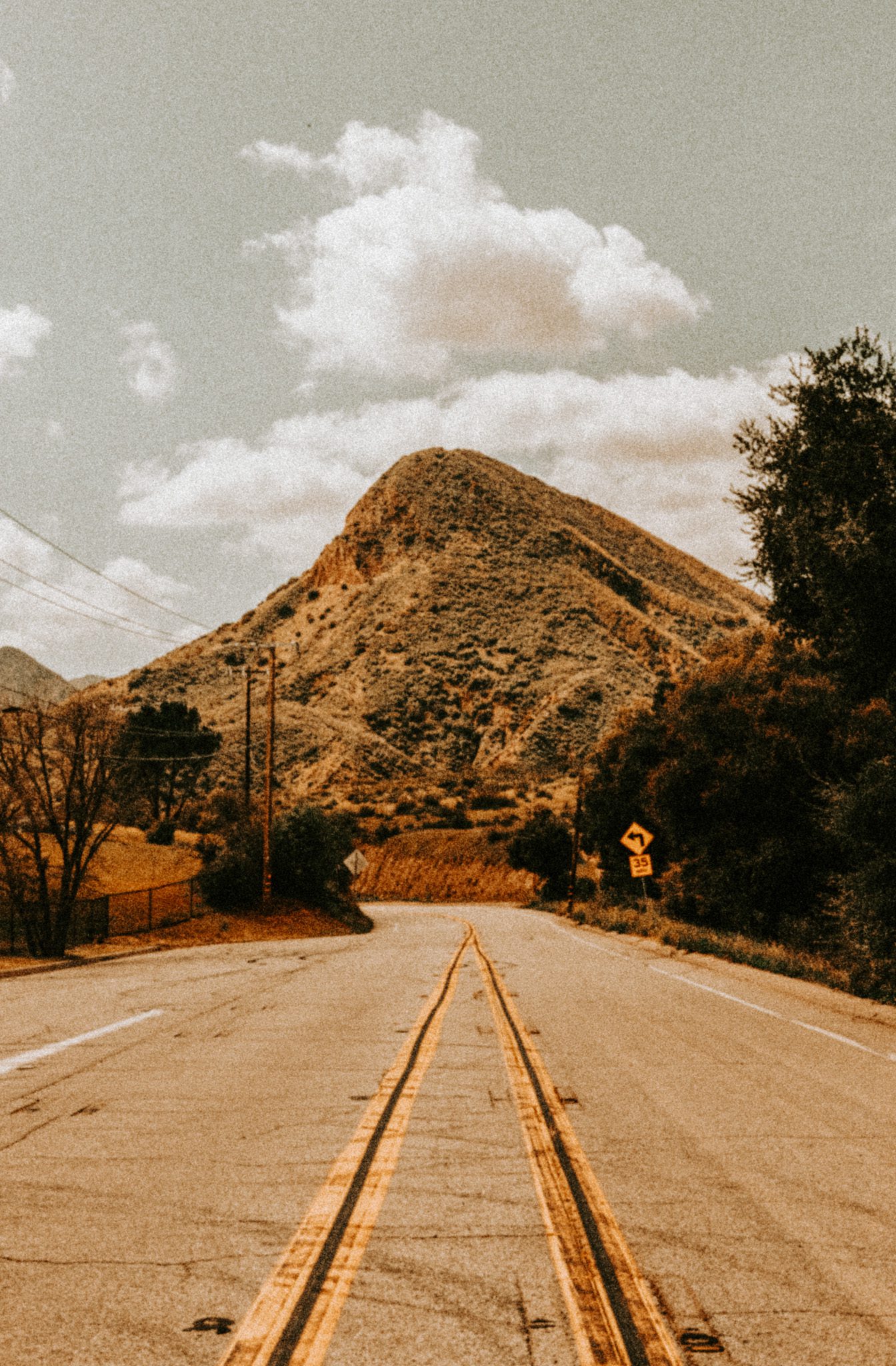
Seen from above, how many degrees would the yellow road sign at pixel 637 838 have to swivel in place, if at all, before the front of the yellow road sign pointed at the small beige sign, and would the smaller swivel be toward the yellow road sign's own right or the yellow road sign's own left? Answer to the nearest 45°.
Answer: approximately 135° to the yellow road sign's own right

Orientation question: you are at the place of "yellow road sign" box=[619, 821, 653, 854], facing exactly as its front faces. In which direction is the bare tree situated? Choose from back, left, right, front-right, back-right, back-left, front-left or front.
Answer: front-right

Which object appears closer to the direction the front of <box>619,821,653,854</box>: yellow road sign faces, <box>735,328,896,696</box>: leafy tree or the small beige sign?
the leafy tree

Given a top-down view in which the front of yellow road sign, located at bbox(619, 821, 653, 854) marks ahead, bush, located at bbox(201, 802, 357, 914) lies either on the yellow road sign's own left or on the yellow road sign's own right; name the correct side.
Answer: on the yellow road sign's own right

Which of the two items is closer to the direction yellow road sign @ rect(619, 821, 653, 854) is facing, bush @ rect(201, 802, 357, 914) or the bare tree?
the bare tree

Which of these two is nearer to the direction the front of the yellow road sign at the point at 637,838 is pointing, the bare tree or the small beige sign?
the bare tree

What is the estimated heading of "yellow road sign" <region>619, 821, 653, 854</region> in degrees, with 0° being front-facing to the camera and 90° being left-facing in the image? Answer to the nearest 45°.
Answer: approximately 0°
